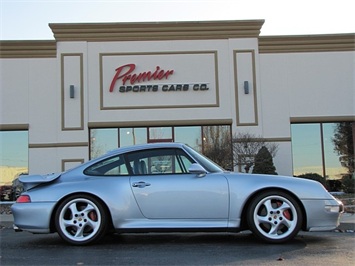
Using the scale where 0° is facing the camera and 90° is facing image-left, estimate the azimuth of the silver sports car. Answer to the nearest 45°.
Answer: approximately 270°
